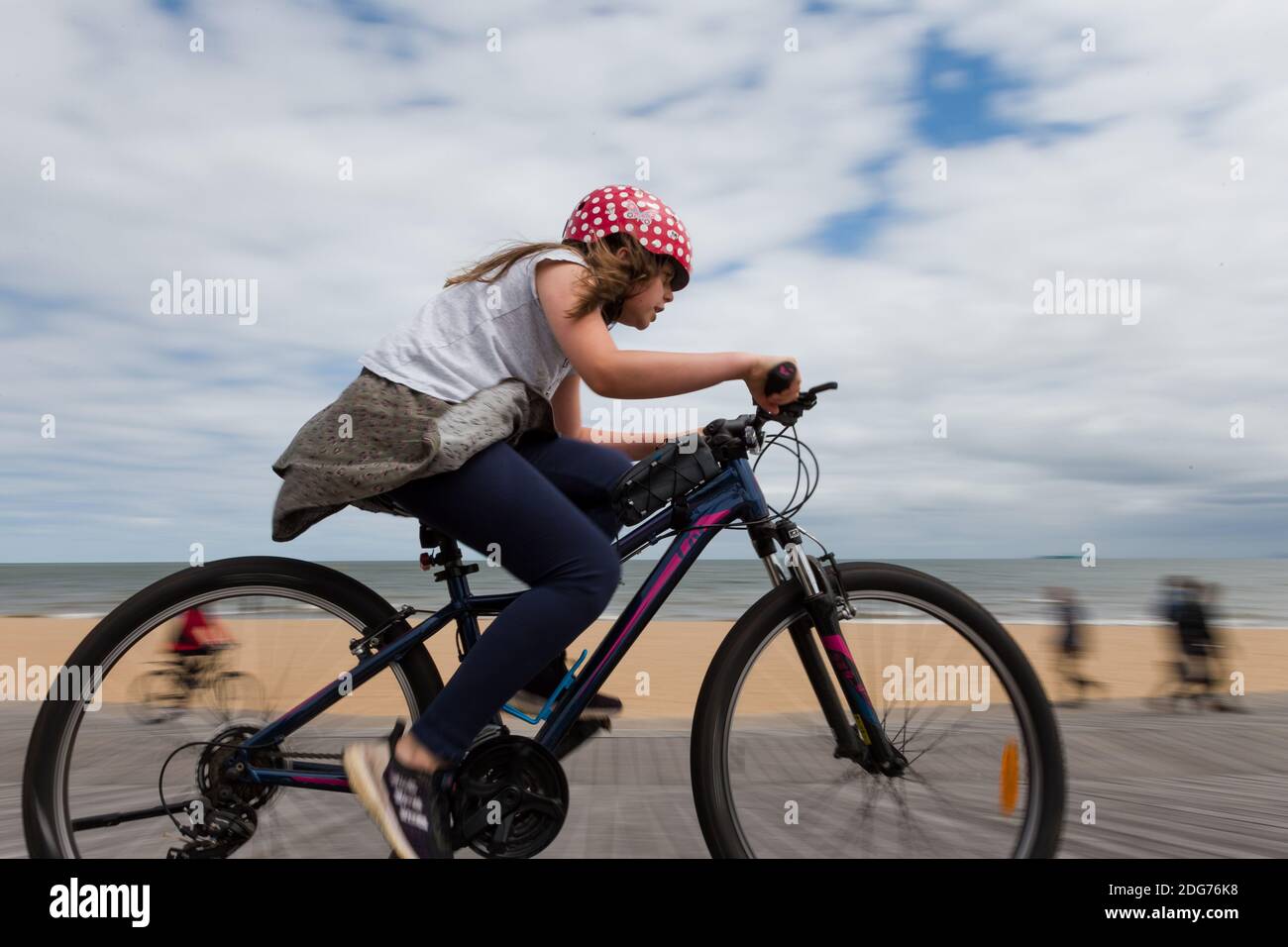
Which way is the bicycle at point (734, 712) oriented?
to the viewer's right

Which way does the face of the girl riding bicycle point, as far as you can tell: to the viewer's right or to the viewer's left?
to the viewer's right

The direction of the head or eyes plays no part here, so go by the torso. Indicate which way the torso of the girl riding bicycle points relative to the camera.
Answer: to the viewer's right
